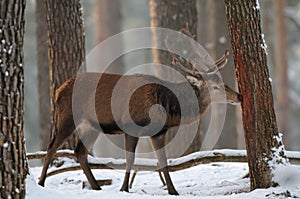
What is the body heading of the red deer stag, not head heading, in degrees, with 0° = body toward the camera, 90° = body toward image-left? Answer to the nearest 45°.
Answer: approximately 270°

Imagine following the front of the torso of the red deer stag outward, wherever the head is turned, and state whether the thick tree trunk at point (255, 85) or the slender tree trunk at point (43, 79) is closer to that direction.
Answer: the thick tree trunk

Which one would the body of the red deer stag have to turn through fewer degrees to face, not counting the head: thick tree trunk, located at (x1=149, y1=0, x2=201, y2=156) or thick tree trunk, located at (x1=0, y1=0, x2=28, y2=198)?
the thick tree trunk, located at (x1=149, y1=0, x2=201, y2=156)

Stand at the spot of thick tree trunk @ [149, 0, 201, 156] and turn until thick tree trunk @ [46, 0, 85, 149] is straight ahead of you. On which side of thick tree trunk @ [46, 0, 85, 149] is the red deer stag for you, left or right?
left

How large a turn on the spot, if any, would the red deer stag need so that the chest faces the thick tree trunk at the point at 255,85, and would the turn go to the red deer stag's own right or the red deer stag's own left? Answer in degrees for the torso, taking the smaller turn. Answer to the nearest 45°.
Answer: approximately 45° to the red deer stag's own right

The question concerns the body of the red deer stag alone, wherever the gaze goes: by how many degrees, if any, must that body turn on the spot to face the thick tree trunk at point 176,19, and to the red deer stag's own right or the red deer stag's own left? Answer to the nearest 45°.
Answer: approximately 90° to the red deer stag's own left

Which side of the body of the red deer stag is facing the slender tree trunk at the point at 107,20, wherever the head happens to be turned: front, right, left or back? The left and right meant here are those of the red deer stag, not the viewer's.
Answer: left

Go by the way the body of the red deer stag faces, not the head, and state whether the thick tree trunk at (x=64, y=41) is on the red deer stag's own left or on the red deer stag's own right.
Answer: on the red deer stag's own left

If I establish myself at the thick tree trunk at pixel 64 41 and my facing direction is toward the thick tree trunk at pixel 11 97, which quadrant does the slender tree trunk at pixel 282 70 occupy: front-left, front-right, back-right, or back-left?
back-left
